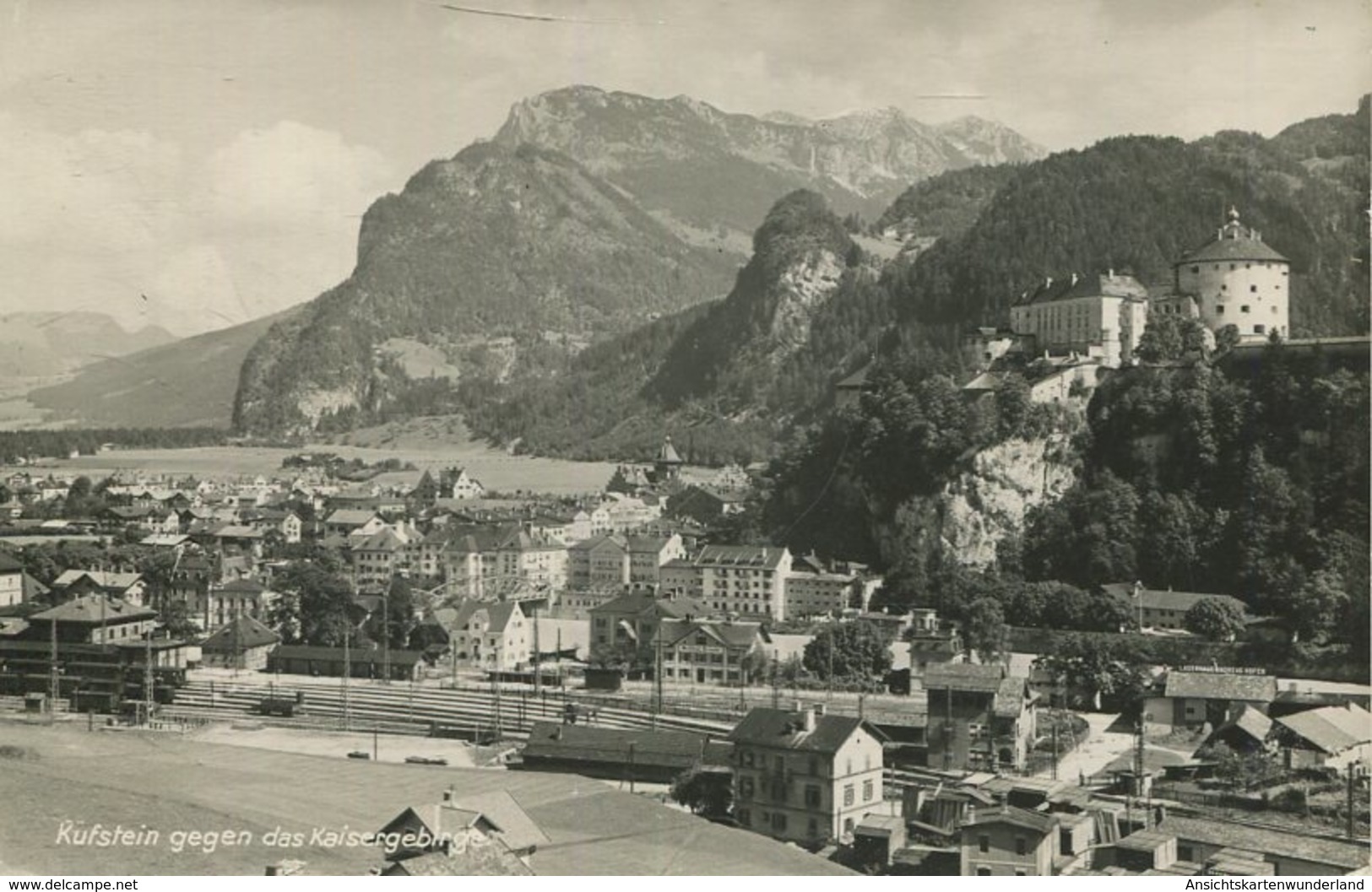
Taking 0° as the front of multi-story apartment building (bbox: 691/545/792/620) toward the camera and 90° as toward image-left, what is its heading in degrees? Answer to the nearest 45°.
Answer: approximately 0°

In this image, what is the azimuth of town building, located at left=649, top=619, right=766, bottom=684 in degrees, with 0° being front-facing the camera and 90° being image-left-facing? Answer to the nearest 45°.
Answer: approximately 0°

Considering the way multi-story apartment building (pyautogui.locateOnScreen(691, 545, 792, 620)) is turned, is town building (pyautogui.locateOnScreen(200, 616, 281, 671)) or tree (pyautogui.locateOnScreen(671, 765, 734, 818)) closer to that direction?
the tree

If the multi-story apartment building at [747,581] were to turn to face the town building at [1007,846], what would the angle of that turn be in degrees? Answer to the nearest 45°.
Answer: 0° — it already faces it

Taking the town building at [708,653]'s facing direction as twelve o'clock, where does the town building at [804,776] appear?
the town building at [804,776] is roughly at 12 o'clock from the town building at [708,653].

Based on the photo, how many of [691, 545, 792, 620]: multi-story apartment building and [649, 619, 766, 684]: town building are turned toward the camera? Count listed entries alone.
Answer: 2
